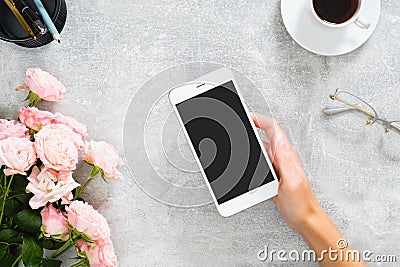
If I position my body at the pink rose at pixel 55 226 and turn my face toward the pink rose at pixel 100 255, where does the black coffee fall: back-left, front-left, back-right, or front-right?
front-left

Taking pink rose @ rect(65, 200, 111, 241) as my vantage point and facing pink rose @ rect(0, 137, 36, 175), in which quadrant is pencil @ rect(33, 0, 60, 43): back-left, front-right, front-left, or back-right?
front-right

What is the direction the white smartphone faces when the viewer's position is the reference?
facing the viewer
